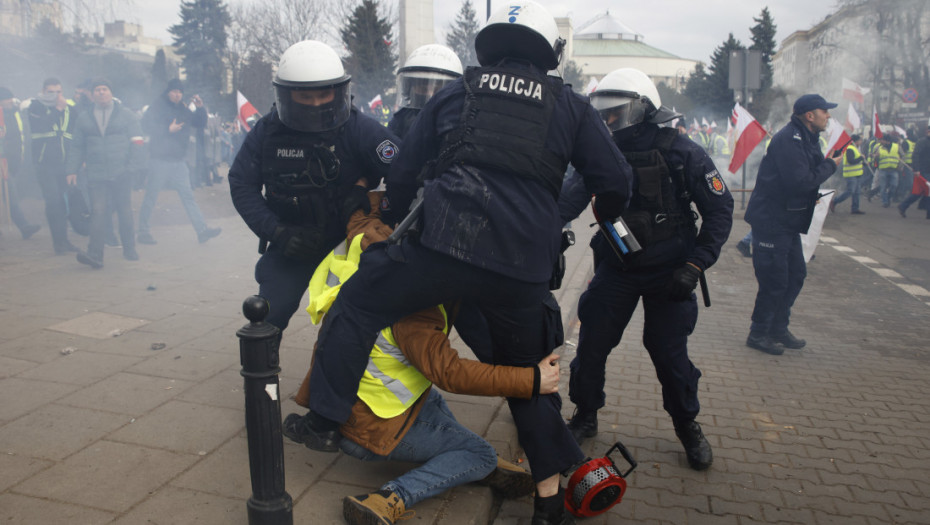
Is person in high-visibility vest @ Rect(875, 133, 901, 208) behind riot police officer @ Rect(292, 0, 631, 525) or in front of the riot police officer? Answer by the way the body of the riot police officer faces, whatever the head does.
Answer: in front

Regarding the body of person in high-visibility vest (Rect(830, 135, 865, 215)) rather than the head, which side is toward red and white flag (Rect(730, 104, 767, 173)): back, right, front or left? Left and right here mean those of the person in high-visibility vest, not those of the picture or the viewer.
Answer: right

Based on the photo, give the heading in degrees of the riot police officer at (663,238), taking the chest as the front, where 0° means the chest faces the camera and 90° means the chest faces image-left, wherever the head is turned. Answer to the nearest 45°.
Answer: approximately 45°

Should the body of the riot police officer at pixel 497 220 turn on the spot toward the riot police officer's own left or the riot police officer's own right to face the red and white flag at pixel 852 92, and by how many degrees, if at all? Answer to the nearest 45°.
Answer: approximately 45° to the riot police officer's own right

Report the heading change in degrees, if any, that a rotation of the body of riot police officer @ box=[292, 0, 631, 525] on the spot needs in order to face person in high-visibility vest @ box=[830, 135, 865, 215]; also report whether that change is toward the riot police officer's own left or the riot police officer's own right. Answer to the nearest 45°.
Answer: approximately 45° to the riot police officer's own right

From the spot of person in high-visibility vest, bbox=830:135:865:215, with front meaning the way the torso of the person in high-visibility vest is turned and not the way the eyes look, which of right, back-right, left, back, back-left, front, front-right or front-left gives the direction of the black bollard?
right

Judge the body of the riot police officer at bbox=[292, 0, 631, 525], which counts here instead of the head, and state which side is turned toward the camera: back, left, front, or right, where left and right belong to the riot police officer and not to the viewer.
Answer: back

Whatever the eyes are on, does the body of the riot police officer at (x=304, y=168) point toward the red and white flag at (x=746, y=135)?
no

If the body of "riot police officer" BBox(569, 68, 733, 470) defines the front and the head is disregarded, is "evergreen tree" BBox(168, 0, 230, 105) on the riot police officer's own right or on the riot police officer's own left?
on the riot police officer's own right

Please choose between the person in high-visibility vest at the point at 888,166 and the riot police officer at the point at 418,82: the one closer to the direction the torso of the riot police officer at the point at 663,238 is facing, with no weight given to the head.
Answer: the riot police officer

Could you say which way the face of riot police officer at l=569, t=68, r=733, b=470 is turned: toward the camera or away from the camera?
toward the camera

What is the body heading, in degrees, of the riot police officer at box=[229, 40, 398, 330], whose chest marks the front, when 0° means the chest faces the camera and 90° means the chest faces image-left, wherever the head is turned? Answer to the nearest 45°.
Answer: approximately 0°

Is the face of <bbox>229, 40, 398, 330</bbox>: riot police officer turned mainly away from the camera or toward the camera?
toward the camera

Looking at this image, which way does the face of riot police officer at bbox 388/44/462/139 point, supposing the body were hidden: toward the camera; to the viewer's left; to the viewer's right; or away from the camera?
toward the camera

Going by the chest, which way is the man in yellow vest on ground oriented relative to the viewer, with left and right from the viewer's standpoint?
facing to the right of the viewer
